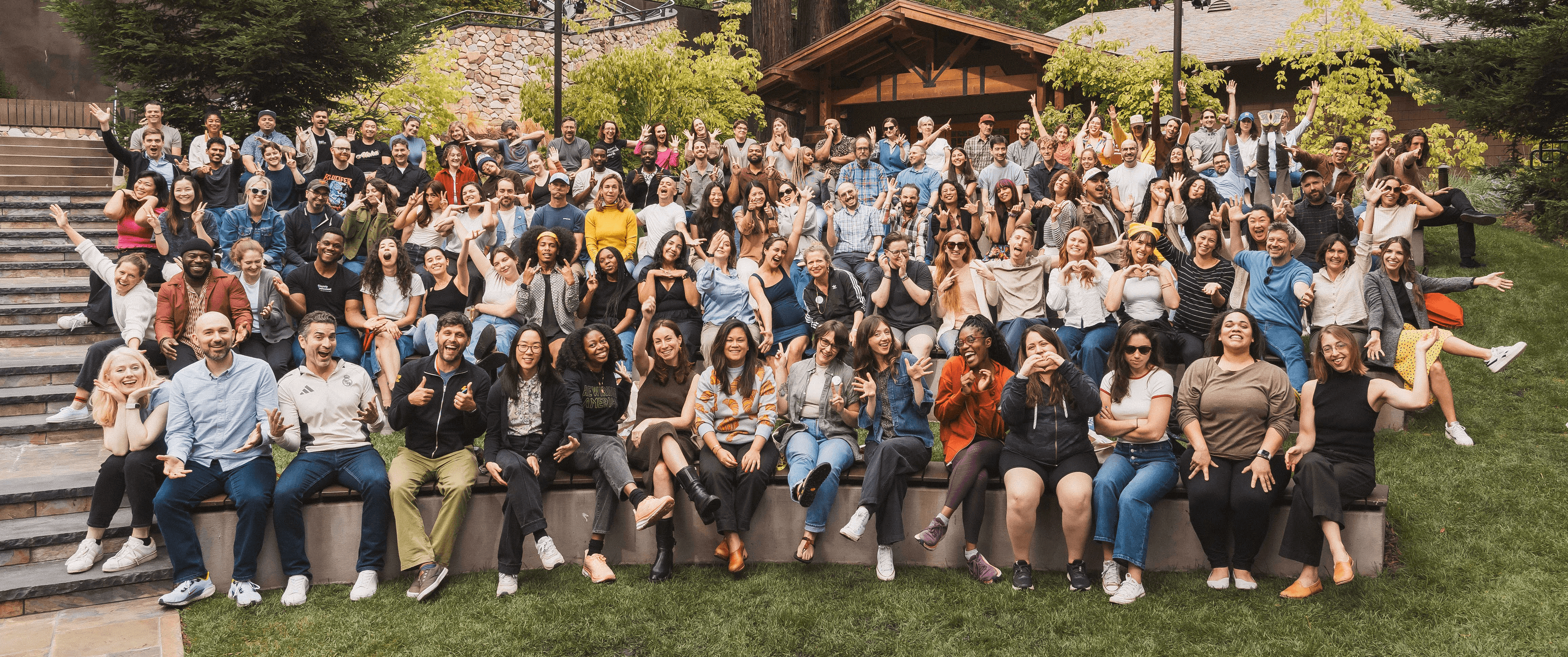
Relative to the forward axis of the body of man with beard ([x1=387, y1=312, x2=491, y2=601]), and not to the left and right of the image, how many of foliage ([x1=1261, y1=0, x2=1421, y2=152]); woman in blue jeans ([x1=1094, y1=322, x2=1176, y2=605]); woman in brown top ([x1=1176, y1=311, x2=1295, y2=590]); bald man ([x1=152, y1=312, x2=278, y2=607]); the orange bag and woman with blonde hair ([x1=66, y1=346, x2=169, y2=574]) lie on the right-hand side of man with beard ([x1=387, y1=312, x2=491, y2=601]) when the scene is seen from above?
2

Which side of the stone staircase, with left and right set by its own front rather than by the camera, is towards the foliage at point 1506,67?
left

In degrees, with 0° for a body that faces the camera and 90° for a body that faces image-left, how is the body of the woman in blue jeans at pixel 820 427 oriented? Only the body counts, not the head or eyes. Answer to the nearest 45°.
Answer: approximately 0°

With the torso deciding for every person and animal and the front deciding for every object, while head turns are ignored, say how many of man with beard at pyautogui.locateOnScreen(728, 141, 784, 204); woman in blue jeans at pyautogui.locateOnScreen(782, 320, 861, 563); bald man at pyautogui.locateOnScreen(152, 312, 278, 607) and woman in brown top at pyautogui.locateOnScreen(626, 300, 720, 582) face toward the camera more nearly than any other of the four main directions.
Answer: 4

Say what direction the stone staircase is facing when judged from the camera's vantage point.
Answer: facing the viewer

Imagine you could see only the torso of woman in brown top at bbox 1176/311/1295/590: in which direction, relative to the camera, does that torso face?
toward the camera

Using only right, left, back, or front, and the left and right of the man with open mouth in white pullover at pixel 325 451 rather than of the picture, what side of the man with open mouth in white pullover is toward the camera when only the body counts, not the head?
front

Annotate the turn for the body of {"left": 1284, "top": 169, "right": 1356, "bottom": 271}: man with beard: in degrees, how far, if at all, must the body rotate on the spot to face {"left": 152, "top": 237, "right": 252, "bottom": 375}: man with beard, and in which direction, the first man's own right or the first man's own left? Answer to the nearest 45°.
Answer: approximately 45° to the first man's own right

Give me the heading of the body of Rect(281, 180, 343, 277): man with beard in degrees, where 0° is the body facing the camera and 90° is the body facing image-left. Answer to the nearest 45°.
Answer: approximately 0°

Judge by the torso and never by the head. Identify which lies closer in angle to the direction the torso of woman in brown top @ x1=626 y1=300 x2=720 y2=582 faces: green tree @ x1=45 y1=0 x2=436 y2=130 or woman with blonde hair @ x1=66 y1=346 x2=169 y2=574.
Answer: the woman with blonde hair
